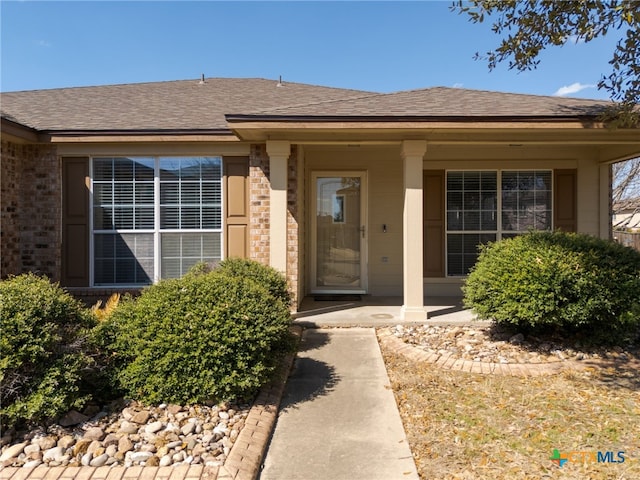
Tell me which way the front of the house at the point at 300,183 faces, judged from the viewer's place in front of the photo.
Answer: facing the viewer

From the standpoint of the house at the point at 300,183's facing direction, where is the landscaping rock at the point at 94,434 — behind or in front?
in front

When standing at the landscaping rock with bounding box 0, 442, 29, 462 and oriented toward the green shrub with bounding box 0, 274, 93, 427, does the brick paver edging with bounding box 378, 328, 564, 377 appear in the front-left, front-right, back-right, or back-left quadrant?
front-right

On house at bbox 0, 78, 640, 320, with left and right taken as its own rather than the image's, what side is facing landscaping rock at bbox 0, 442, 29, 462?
front

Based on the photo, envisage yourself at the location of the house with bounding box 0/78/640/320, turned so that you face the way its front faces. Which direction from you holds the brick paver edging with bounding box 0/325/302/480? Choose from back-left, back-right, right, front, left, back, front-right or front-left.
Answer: front

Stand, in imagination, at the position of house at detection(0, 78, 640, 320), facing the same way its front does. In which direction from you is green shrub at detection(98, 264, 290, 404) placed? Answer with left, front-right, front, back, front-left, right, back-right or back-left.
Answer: front

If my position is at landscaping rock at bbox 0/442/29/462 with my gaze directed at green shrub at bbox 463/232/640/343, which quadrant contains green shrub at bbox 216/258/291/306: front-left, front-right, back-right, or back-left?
front-left

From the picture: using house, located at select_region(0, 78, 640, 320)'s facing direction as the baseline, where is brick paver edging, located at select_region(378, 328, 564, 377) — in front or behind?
in front
